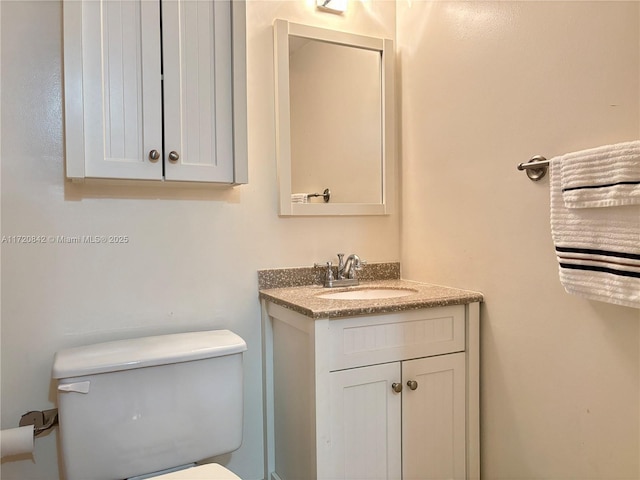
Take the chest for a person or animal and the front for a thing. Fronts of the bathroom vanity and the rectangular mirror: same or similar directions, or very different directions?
same or similar directions

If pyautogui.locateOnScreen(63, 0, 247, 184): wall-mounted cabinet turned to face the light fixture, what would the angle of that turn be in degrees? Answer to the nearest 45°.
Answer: approximately 90° to its left

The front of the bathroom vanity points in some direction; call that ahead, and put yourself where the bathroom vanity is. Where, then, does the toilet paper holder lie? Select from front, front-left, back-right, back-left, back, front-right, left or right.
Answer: back-right

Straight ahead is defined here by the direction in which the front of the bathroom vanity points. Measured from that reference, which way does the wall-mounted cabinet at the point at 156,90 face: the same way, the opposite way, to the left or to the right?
the same way

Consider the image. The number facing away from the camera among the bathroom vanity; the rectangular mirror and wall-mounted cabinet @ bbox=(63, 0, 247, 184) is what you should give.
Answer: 0

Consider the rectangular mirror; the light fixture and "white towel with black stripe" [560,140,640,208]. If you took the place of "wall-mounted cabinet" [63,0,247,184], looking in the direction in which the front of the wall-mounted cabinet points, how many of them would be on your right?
0

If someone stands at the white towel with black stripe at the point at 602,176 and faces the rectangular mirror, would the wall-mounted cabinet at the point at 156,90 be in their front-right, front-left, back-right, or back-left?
front-left

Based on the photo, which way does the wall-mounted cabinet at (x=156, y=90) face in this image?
toward the camera

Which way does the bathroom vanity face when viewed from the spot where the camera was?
facing the viewer and to the right of the viewer

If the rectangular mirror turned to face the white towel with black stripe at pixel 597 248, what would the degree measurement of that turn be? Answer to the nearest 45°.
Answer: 0° — it already faces it

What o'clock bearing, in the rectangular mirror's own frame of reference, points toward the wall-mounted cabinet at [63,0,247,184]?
The wall-mounted cabinet is roughly at 3 o'clock from the rectangular mirror.

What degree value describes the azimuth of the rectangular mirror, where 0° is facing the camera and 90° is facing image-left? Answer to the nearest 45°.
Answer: approximately 315°

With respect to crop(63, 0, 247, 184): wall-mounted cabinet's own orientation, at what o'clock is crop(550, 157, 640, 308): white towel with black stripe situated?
The white towel with black stripe is roughly at 10 o'clock from the wall-mounted cabinet.

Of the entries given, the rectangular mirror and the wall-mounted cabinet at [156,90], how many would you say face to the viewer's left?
0

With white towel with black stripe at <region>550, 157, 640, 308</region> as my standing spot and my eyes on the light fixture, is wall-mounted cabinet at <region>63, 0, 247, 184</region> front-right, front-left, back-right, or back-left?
front-left

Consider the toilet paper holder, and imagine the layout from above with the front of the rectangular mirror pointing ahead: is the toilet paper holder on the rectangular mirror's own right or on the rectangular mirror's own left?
on the rectangular mirror's own right

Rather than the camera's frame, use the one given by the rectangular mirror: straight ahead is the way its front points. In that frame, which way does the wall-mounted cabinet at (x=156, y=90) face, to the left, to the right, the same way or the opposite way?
the same way

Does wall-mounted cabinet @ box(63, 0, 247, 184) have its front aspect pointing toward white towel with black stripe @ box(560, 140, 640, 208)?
no
